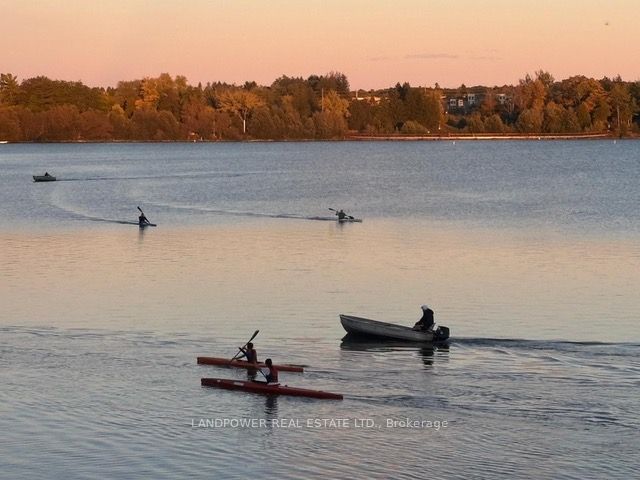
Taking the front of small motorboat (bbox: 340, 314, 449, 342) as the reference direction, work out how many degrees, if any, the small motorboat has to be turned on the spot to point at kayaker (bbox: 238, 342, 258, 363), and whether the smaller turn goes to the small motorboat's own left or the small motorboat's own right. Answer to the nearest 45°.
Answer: approximately 45° to the small motorboat's own left

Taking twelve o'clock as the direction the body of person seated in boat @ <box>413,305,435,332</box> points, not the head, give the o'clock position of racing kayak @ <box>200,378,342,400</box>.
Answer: The racing kayak is roughly at 10 o'clock from the person seated in boat.

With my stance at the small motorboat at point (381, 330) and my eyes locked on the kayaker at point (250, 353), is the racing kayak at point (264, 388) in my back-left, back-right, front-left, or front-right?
front-left

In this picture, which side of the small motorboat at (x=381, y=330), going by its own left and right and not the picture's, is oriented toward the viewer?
left

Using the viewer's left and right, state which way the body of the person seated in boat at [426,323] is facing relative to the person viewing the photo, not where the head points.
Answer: facing to the left of the viewer

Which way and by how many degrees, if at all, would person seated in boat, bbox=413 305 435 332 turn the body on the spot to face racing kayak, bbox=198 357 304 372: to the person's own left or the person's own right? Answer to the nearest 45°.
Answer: approximately 45° to the person's own left

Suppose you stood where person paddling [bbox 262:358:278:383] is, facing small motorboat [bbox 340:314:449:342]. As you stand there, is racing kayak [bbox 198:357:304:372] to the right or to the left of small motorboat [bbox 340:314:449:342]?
left

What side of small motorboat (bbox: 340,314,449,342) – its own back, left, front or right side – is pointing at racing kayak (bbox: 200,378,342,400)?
left

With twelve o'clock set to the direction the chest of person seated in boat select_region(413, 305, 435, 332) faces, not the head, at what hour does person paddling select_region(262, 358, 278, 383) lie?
The person paddling is roughly at 10 o'clock from the person seated in boat.
